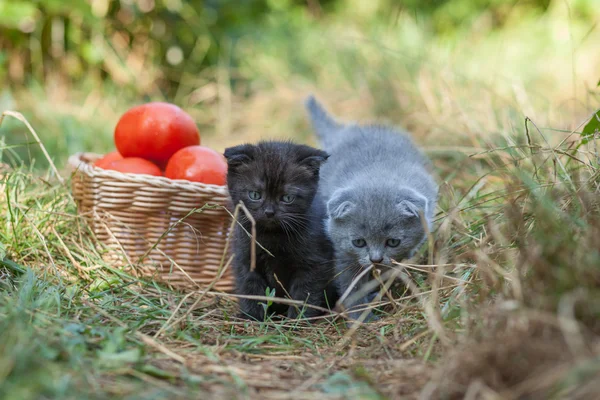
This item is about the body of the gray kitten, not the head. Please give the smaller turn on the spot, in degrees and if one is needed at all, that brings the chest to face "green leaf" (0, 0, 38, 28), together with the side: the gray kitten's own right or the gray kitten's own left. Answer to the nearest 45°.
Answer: approximately 135° to the gray kitten's own right

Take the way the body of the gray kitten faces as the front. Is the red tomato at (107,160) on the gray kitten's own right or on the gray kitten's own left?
on the gray kitten's own right

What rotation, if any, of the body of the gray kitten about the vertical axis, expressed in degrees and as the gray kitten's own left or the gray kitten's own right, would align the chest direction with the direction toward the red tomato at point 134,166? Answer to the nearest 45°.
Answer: approximately 90° to the gray kitten's own right

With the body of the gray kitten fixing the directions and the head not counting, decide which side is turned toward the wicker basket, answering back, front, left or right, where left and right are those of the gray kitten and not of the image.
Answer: right

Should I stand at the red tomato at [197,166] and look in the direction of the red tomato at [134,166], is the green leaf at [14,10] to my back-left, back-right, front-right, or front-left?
front-right

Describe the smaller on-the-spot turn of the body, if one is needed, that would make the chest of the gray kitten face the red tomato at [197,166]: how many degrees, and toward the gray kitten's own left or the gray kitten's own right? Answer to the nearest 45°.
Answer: approximately 90° to the gray kitten's own right

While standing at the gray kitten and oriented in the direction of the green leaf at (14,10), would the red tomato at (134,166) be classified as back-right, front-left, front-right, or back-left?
front-left

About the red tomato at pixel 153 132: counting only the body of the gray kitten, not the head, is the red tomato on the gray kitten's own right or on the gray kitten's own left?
on the gray kitten's own right

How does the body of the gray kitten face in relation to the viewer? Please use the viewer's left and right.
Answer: facing the viewer
